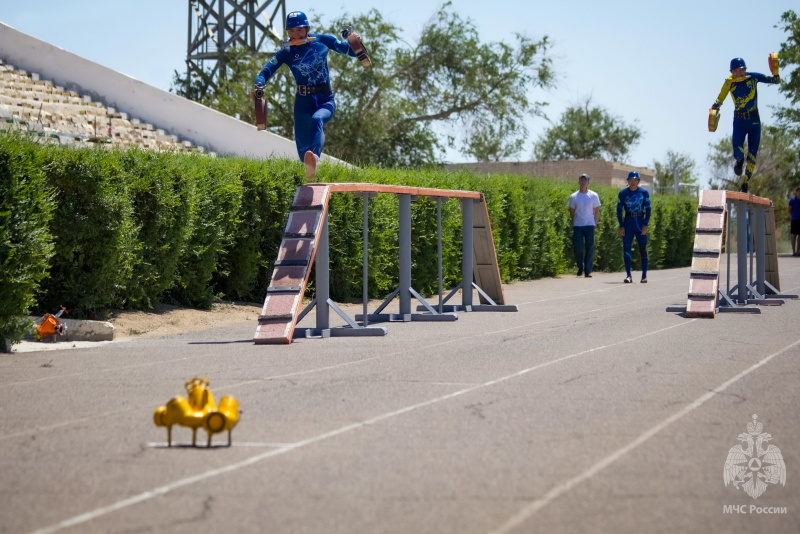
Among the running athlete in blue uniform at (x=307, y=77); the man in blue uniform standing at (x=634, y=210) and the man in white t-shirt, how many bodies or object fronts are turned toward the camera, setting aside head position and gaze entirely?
3

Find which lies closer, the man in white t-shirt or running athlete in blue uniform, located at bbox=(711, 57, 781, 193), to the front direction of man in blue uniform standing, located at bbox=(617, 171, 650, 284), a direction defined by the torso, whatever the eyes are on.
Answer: the running athlete in blue uniform

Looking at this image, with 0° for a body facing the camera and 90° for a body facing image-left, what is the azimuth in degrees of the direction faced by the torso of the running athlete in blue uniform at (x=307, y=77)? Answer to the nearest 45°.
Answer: approximately 0°

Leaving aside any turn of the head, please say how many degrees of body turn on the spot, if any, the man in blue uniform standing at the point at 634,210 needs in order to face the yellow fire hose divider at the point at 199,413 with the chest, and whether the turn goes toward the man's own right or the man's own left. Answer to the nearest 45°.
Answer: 0° — they already face it

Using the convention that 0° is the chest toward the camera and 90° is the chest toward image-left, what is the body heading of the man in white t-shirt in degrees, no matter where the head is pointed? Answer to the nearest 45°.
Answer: approximately 0°

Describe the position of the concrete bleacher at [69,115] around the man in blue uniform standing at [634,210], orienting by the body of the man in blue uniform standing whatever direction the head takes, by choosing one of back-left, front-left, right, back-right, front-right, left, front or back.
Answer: right
